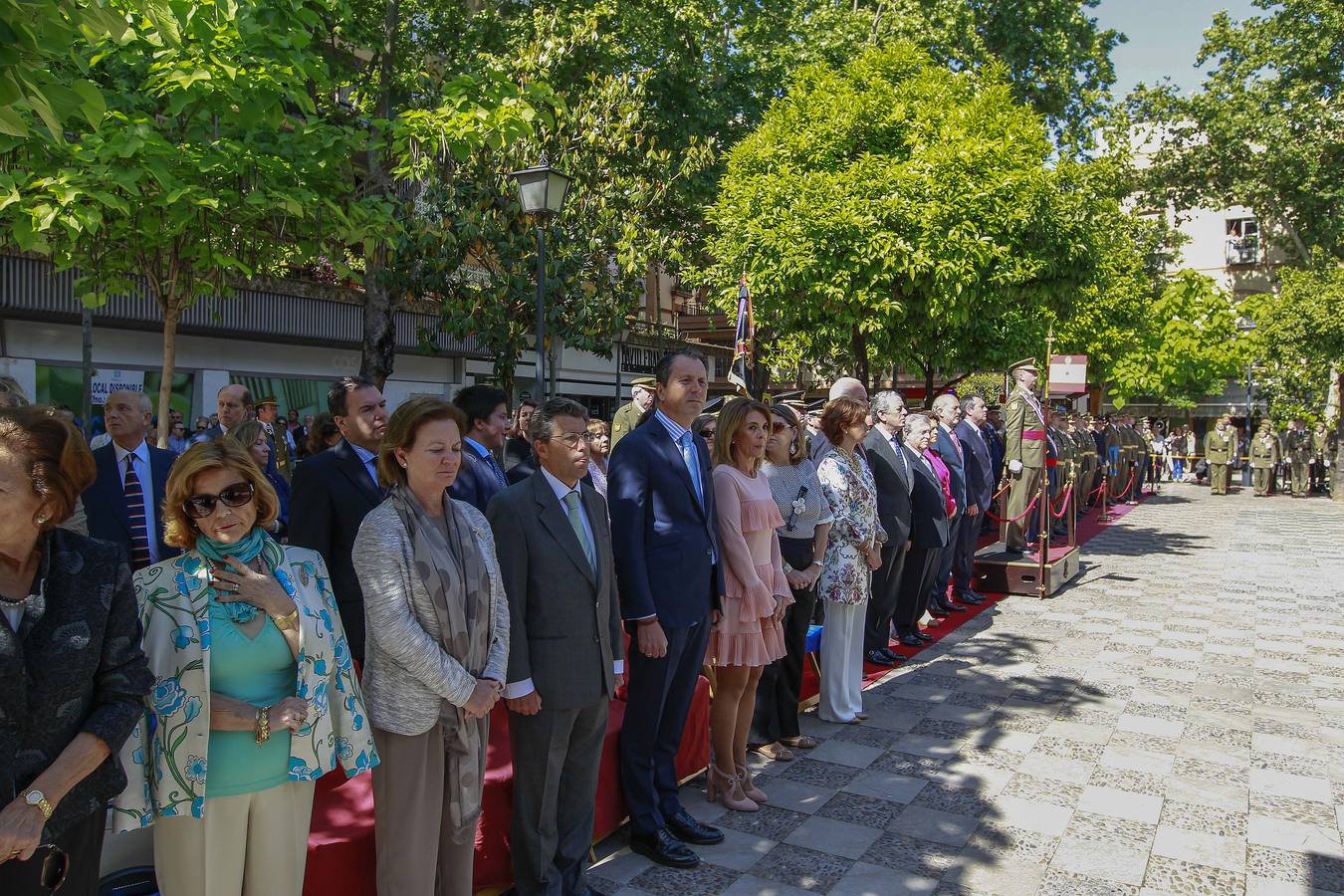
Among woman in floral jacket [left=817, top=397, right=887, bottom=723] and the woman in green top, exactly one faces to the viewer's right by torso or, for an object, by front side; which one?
the woman in floral jacket

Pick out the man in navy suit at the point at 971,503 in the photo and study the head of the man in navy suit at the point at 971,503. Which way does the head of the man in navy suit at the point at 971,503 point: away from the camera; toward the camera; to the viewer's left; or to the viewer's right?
to the viewer's right

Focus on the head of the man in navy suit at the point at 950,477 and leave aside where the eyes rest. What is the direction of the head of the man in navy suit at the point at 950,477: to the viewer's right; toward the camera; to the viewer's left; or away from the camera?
to the viewer's right

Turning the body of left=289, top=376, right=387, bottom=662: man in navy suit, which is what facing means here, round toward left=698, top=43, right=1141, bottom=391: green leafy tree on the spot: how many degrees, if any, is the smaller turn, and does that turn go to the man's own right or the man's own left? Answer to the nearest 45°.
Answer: approximately 90° to the man's own left

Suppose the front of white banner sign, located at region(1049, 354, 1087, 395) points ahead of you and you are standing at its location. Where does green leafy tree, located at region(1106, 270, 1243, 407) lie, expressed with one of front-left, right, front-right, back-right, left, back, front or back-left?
back

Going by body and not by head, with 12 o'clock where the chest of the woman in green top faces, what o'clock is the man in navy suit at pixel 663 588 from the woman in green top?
The man in navy suit is roughly at 8 o'clock from the woman in green top.

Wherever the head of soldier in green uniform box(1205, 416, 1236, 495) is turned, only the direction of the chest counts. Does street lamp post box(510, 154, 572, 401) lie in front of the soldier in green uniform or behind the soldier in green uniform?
in front

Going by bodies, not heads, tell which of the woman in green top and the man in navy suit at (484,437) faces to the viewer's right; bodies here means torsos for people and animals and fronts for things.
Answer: the man in navy suit
